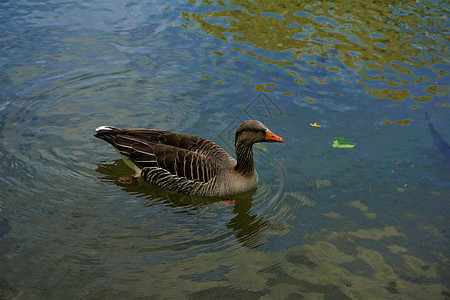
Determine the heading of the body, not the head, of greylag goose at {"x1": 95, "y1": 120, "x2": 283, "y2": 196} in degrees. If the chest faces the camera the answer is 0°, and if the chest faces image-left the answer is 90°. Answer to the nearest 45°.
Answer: approximately 270°
